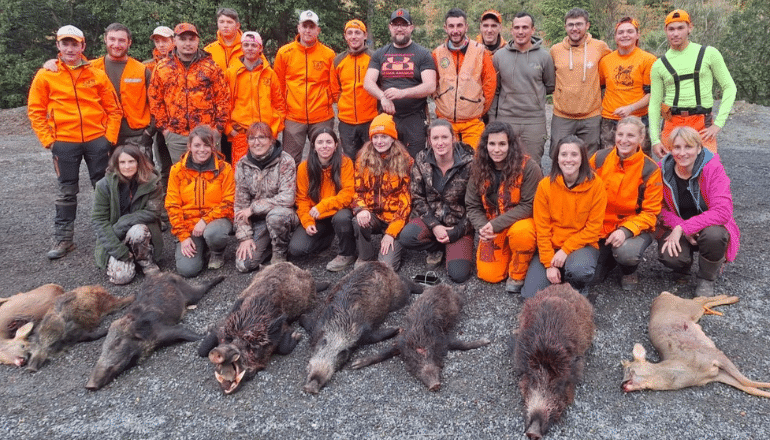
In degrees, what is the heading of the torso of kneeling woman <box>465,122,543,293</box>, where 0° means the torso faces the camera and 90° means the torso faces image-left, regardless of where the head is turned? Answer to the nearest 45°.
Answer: approximately 0°

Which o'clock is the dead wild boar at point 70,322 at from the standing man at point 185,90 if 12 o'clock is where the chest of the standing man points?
The dead wild boar is roughly at 1 o'clock from the standing man.

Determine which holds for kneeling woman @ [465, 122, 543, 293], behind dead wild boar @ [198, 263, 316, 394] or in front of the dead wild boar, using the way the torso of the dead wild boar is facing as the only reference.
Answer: behind

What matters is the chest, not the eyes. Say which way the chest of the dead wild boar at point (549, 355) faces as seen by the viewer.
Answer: toward the camera

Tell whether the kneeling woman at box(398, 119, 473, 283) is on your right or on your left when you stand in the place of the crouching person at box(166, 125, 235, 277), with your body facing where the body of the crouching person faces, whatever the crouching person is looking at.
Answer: on your left

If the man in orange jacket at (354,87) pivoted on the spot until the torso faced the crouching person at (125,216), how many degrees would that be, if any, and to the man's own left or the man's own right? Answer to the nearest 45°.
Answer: approximately 45° to the man's own right

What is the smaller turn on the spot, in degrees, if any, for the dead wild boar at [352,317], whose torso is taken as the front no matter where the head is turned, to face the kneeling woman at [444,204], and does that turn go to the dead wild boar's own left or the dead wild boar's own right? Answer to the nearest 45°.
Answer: approximately 180°

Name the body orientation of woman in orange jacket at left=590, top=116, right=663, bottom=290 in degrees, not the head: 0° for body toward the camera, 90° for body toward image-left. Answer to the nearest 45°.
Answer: approximately 45°

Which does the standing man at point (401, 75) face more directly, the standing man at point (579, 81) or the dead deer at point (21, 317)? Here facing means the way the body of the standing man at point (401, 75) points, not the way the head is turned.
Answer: the dead deer

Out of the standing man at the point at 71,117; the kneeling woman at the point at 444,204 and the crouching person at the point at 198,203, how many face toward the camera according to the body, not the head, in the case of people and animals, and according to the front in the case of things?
3

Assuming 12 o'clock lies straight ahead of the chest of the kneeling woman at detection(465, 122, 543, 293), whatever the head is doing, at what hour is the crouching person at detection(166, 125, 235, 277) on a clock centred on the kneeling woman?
The crouching person is roughly at 3 o'clock from the kneeling woman.

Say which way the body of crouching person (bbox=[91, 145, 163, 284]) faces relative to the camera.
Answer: toward the camera

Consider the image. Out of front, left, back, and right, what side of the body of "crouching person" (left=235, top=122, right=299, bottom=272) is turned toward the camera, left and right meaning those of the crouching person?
front
